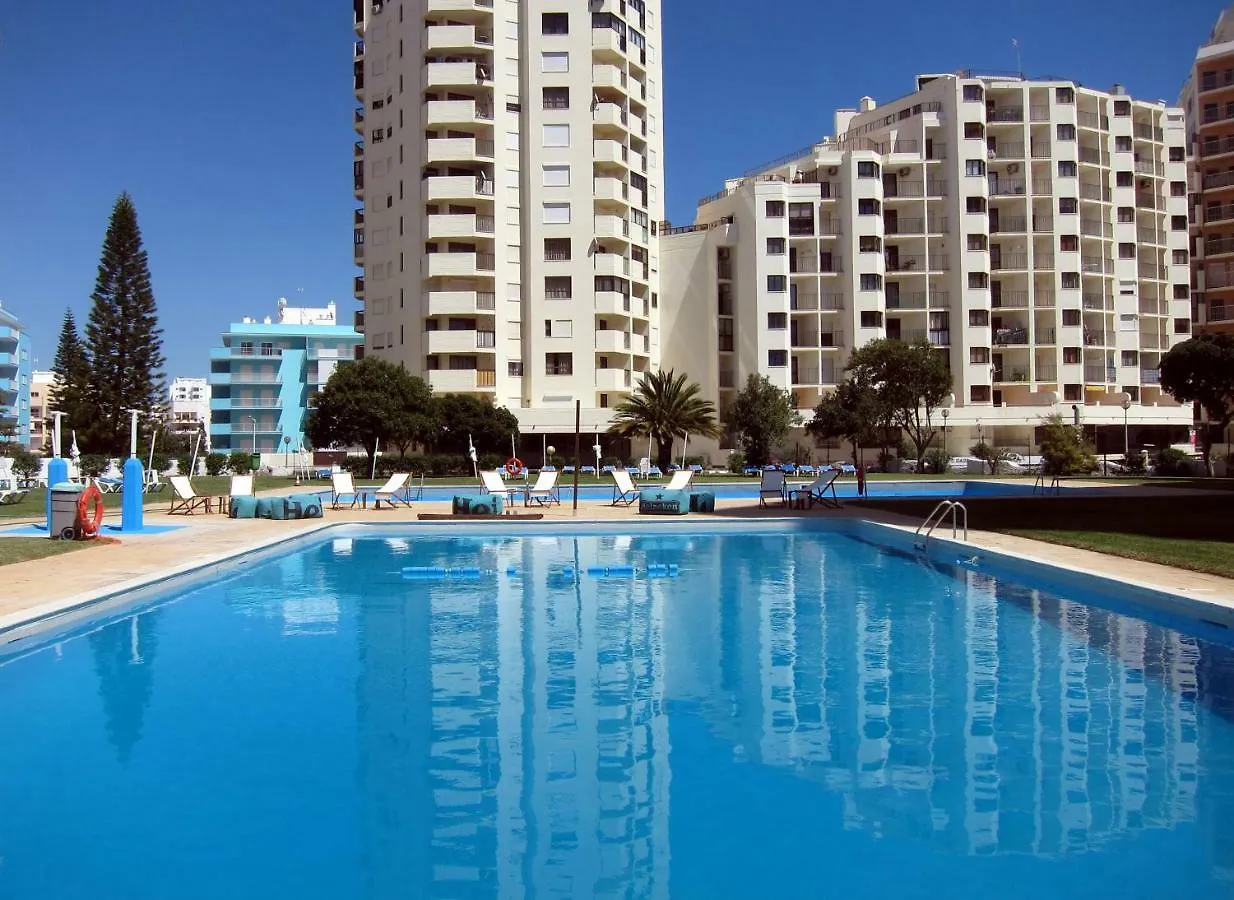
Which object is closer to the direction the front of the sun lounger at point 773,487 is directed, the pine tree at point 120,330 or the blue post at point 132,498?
the blue post

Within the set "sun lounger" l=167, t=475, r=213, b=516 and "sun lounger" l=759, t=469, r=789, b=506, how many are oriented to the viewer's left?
0

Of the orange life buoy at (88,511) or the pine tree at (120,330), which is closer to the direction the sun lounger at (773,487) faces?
the orange life buoy

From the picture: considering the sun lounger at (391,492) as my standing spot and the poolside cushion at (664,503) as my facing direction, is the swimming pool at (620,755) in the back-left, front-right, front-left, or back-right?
front-right

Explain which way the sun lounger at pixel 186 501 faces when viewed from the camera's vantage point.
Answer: facing the viewer and to the right of the viewer

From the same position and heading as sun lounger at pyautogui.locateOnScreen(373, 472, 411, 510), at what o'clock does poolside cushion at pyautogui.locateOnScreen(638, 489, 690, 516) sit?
The poolside cushion is roughly at 9 o'clock from the sun lounger.

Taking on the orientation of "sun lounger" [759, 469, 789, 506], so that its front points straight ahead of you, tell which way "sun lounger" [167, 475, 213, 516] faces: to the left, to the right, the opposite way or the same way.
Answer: to the left

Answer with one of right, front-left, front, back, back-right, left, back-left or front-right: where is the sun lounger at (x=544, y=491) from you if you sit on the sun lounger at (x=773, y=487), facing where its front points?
right

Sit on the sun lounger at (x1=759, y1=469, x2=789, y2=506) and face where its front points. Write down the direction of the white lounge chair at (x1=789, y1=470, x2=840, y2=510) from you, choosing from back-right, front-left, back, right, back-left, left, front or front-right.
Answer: left

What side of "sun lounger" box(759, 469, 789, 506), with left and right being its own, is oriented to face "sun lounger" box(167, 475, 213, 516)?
right

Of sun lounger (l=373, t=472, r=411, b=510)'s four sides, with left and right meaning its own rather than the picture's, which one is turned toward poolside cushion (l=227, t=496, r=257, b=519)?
front

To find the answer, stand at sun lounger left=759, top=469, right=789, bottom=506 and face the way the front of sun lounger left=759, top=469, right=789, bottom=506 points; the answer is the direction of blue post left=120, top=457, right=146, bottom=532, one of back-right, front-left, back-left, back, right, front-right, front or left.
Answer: front-right

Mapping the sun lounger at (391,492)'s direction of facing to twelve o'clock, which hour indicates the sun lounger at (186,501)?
the sun lounger at (186,501) is roughly at 1 o'clock from the sun lounger at (391,492).

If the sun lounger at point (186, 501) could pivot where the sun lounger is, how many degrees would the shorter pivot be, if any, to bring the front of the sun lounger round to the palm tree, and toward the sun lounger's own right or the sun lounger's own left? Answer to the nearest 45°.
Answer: approximately 90° to the sun lounger's own left

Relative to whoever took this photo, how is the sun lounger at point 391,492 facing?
facing the viewer and to the left of the viewer

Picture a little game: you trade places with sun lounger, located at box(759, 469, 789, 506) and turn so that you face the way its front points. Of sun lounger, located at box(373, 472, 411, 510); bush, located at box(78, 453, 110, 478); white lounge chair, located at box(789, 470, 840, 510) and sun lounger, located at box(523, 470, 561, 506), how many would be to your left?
1

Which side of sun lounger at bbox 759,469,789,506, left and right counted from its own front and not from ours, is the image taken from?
front

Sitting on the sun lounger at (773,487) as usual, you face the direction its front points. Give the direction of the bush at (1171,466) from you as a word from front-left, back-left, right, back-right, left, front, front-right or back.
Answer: back-left

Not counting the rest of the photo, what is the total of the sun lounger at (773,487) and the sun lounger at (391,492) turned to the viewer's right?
0

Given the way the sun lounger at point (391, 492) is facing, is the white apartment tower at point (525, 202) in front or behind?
behind

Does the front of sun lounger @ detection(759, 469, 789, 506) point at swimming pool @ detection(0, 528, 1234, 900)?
yes

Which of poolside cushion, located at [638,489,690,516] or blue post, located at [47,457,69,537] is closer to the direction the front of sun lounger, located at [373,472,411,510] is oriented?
the blue post
